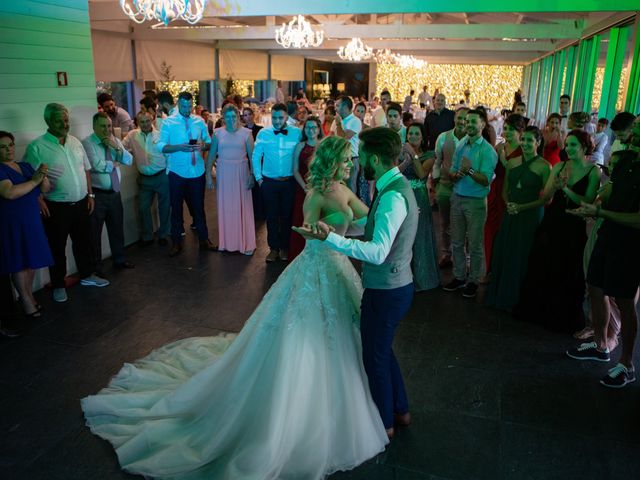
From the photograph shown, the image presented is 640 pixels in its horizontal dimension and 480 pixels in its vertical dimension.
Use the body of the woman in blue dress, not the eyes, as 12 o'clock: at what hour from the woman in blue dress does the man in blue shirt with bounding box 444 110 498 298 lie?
The man in blue shirt is roughly at 11 o'clock from the woman in blue dress.

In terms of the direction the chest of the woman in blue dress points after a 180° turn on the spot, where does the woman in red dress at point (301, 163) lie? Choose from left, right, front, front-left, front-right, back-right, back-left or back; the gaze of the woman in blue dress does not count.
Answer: back-right

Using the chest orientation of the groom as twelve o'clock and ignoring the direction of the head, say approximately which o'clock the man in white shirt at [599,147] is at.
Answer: The man in white shirt is roughly at 4 o'clock from the groom.

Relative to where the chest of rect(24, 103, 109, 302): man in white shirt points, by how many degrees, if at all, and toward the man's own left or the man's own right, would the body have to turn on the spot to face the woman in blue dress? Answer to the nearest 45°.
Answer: approximately 90° to the man's own right

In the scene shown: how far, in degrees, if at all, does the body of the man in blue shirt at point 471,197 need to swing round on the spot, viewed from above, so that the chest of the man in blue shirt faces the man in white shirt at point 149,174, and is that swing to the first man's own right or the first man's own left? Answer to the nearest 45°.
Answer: approximately 45° to the first man's own right

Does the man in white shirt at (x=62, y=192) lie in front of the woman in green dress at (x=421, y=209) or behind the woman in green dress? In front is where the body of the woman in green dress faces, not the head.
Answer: in front

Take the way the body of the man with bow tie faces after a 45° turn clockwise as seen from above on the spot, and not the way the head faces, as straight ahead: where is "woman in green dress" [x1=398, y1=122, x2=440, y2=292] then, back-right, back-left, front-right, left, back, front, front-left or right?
left

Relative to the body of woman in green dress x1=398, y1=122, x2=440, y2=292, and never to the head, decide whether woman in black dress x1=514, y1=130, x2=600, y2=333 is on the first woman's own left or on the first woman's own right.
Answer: on the first woman's own left

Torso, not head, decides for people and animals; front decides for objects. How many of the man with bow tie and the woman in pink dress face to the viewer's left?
0

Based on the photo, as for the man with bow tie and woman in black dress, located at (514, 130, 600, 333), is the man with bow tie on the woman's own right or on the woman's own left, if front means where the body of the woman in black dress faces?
on the woman's own right

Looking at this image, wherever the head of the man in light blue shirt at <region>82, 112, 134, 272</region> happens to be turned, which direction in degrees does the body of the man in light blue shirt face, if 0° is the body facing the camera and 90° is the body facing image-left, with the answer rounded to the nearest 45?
approximately 315°

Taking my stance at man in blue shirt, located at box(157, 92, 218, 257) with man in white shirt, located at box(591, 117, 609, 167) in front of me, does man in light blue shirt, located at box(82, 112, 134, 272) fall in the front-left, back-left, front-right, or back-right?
back-right

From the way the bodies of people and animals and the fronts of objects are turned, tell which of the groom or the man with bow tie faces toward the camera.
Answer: the man with bow tie

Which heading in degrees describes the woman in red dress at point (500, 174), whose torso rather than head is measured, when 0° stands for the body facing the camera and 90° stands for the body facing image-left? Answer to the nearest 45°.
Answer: approximately 45°

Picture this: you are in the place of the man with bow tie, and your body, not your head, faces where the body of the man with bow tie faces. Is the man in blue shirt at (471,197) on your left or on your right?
on your left

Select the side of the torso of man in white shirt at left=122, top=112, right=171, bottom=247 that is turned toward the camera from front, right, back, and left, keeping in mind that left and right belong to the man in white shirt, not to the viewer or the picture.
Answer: front
